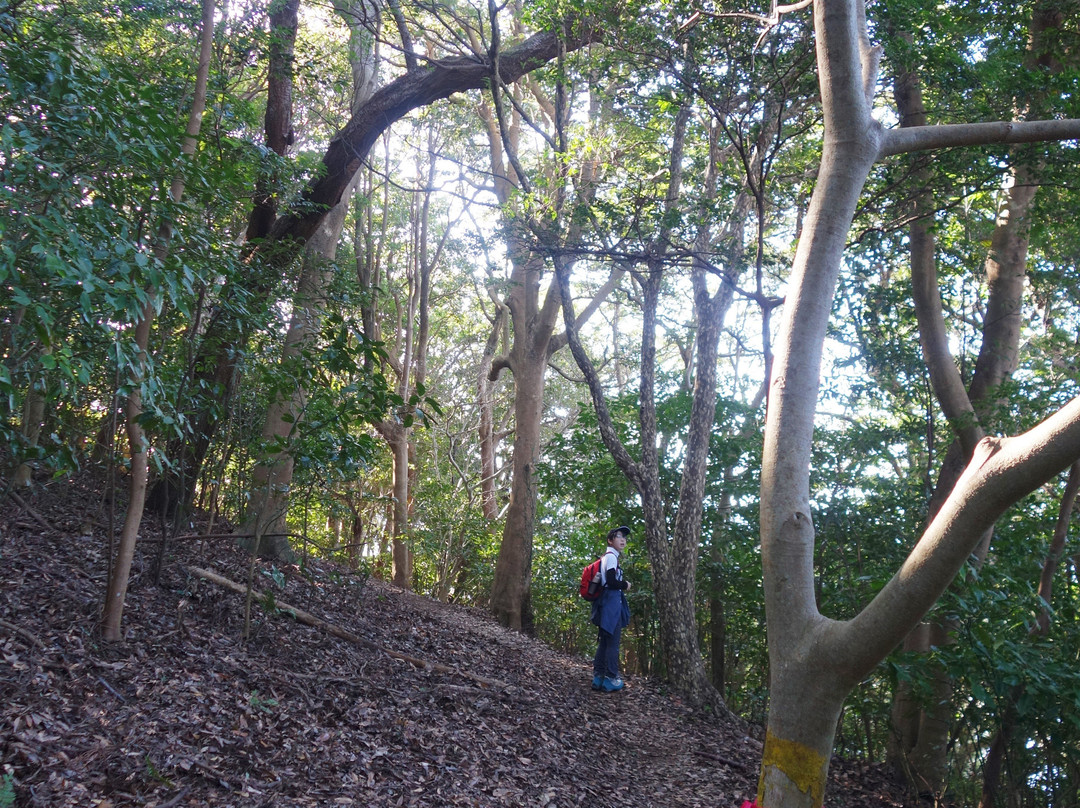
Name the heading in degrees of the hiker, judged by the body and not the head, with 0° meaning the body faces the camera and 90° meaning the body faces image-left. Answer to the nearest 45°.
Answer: approximately 270°

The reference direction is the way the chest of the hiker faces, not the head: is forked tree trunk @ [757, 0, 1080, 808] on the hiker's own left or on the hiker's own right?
on the hiker's own right

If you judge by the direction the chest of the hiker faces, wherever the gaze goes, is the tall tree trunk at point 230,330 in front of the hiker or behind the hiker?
behind

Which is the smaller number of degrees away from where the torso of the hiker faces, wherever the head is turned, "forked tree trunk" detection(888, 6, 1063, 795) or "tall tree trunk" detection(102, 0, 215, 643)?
the forked tree trunk

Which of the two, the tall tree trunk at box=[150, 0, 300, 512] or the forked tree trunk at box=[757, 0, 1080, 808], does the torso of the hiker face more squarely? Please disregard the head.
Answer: the forked tree trunk

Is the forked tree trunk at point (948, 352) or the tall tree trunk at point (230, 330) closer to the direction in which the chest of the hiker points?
the forked tree trunk

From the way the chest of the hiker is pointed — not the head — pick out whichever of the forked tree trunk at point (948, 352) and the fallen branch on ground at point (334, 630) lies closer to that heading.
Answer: the forked tree trunk
